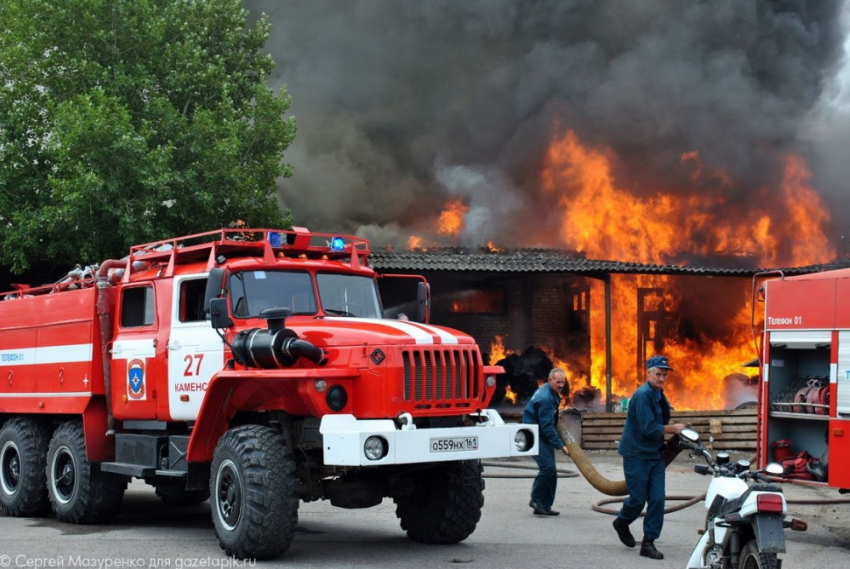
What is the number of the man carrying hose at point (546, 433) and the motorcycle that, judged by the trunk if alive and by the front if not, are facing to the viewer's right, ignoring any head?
1

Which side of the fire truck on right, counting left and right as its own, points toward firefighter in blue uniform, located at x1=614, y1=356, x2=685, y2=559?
right

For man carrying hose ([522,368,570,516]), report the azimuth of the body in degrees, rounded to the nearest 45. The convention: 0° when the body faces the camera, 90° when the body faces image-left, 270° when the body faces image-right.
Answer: approximately 270°

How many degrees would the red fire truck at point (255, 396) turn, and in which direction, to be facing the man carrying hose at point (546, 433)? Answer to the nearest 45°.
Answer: approximately 90° to its left

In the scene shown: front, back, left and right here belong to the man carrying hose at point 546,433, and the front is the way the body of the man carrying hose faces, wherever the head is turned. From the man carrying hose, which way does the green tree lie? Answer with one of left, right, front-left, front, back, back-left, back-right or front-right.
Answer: back-left

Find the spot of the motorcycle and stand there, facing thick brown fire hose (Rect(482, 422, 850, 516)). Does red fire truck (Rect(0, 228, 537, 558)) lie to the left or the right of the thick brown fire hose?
left

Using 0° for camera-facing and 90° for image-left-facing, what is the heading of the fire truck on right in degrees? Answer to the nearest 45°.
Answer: approximately 315°

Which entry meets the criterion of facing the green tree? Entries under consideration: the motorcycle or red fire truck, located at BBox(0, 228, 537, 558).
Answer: the motorcycle

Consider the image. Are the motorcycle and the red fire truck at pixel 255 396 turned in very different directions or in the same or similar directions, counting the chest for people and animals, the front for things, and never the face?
very different directions

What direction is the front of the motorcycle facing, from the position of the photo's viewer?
facing away from the viewer and to the left of the viewer
